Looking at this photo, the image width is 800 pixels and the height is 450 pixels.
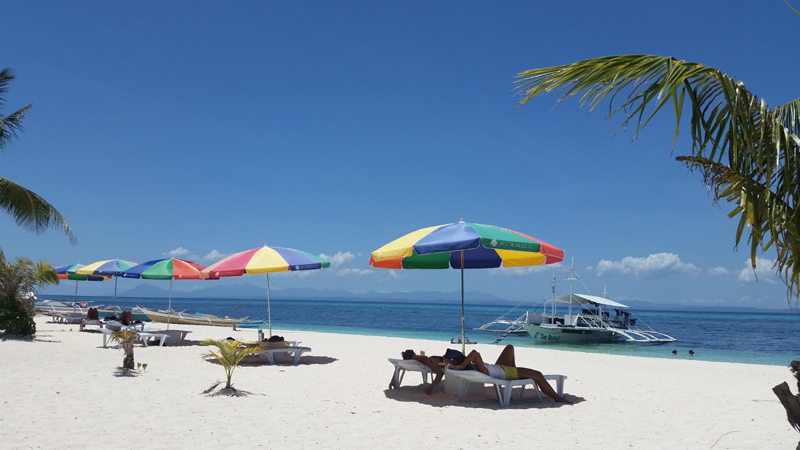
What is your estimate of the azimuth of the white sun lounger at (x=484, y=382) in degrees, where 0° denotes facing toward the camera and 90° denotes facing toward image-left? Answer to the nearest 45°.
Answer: approximately 270°

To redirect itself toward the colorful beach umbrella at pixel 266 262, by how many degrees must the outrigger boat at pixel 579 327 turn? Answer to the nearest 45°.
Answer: approximately 45° to its left

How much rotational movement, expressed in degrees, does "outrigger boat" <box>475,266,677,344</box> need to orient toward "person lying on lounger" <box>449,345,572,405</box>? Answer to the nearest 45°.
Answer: approximately 45° to its left

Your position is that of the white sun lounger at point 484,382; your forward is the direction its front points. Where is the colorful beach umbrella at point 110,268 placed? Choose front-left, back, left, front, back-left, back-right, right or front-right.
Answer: back-left

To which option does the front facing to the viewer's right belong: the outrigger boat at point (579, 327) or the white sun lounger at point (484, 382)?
the white sun lounger

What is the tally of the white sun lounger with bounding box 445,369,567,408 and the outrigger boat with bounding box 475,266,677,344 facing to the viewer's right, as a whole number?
1

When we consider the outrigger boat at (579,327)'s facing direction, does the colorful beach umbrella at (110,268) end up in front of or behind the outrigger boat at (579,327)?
in front

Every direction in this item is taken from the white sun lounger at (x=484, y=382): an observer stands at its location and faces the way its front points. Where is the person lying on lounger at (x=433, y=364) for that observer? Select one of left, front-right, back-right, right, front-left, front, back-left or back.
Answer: back-left

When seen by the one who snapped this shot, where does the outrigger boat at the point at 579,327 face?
facing the viewer and to the left of the viewer
